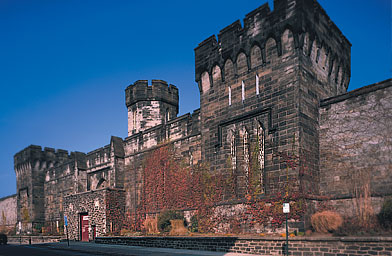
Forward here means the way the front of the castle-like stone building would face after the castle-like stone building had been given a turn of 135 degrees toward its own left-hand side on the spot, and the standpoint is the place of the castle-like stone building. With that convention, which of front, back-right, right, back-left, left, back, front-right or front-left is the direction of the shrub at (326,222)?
right

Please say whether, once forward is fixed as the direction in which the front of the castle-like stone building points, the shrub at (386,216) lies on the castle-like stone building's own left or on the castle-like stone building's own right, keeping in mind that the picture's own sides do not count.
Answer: on the castle-like stone building's own left

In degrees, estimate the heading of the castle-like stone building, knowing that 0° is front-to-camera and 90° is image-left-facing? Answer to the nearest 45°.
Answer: approximately 45°
